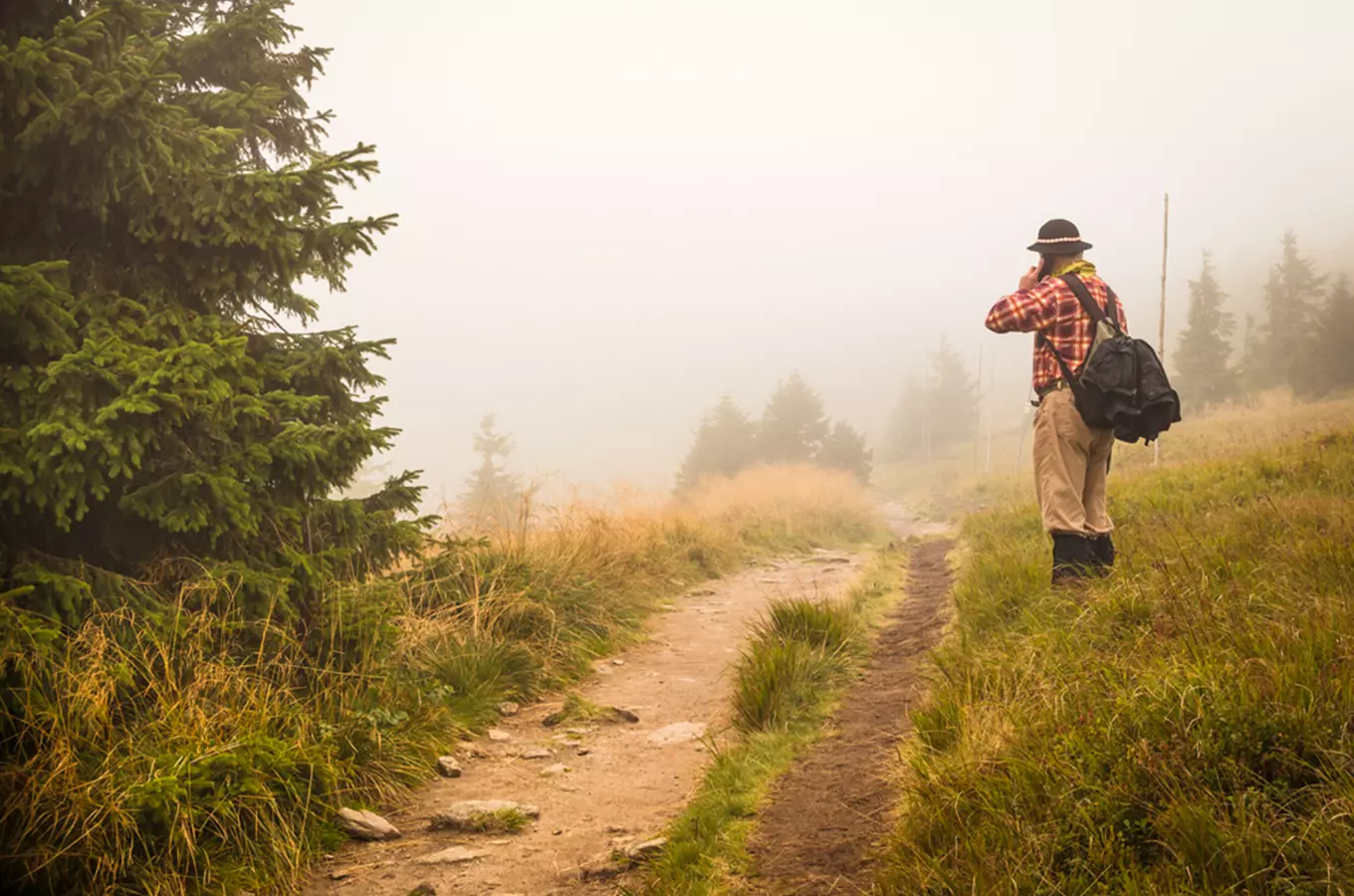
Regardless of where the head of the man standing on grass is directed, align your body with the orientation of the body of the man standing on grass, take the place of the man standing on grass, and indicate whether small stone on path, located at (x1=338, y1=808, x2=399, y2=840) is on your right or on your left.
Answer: on your left

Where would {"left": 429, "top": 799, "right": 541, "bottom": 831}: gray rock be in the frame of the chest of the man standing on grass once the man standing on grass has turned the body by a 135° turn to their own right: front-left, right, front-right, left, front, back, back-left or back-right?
back-right

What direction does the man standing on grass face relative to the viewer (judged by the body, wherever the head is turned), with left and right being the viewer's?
facing away from the viewer and to the left of the viewer

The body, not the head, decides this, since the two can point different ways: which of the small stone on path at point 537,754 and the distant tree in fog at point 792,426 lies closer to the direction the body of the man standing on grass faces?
the distant tree in fog

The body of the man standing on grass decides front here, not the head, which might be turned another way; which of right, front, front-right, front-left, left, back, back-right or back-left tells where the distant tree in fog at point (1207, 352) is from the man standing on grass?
front-right

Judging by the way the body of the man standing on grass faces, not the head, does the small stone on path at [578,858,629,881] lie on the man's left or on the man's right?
on the man's left

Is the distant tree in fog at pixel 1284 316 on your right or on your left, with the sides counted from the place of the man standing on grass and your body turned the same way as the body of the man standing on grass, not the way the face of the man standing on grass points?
on your right

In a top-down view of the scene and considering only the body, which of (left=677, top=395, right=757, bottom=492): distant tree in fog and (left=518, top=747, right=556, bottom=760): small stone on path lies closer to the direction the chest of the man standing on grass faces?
the distant tree in fog

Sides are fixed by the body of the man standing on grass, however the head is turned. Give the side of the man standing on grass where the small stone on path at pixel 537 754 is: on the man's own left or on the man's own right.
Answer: on the man's own left

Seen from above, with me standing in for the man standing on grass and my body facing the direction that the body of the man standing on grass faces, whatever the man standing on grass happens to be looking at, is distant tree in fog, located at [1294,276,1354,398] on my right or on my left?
on my right

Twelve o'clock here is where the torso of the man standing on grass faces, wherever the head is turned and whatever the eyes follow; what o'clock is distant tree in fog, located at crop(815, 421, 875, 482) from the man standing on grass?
The distant tree in fog is roughly at 1 o'clock from the man standing on grass.

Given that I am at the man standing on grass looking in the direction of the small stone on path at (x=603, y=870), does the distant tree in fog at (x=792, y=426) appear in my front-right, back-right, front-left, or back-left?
back-right
